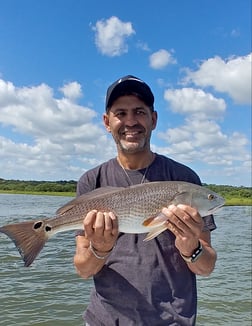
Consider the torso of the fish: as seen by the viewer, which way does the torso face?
to the viewer's right

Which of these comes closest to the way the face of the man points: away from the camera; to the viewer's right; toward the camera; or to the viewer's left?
toward the camera

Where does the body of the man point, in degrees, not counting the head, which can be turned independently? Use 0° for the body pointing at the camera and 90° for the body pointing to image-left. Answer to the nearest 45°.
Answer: approximately 0°
